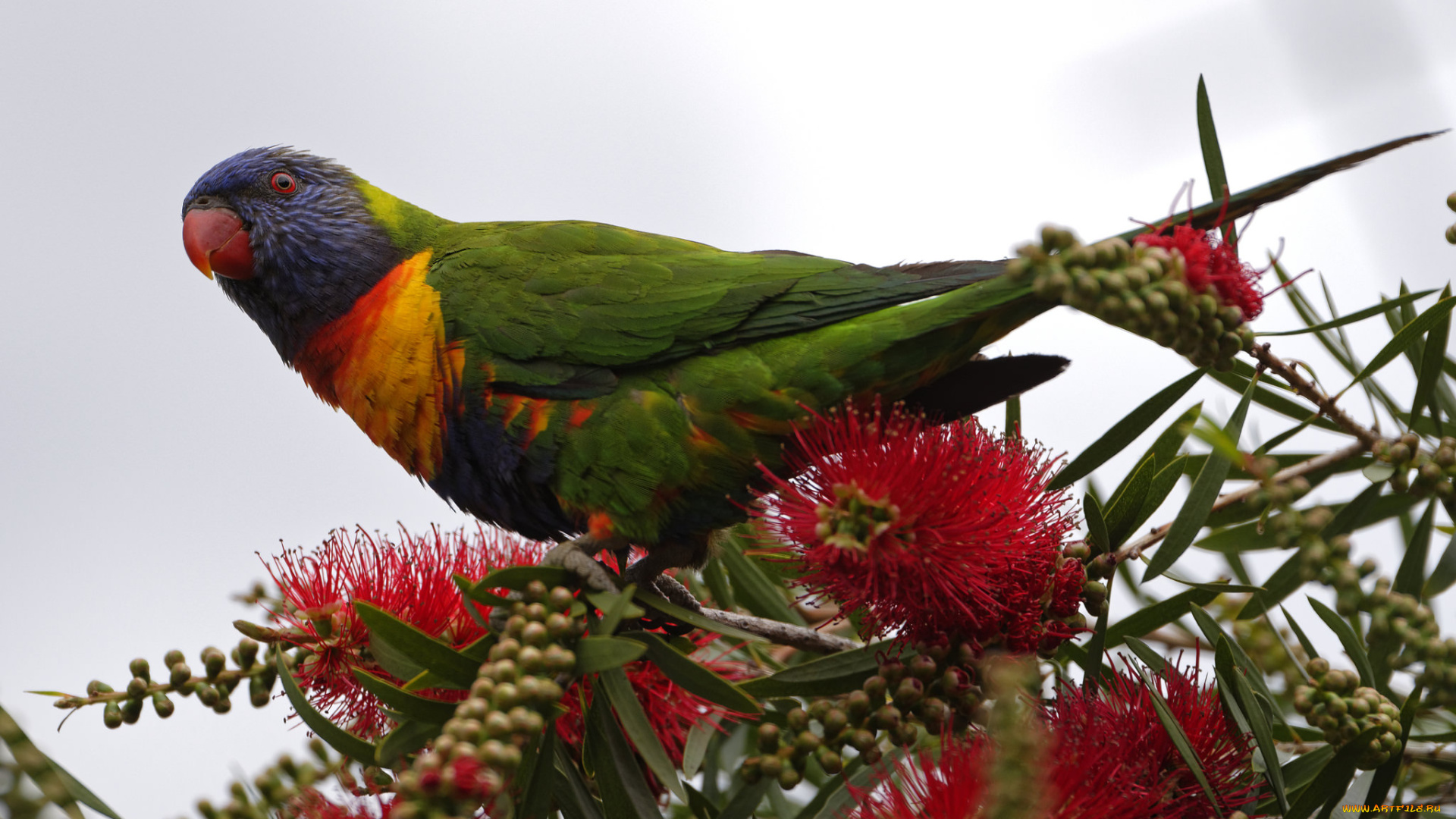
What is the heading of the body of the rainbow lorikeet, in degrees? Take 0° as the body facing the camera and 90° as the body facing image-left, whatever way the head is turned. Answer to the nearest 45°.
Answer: approximately 90°
